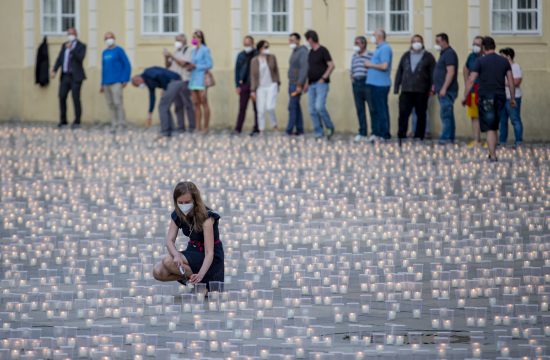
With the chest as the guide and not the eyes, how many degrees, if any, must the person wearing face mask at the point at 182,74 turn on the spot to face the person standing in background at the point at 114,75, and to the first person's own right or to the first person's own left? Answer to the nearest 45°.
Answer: approximately 90° to the first person's own right

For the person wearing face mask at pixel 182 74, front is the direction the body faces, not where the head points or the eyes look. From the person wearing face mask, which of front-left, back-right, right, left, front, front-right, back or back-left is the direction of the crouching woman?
front-left

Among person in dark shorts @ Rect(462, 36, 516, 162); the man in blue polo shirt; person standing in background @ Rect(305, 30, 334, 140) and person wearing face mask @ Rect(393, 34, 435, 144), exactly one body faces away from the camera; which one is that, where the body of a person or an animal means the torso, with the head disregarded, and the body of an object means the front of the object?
person in dark shorts @ Rect(462, 36, 516, 162)

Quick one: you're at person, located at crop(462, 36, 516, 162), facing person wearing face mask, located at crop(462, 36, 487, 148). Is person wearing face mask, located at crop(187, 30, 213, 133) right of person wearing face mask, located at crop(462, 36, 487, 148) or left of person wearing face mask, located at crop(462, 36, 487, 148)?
left

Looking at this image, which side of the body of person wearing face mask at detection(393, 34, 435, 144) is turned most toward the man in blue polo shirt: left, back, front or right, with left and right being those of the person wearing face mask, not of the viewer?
right

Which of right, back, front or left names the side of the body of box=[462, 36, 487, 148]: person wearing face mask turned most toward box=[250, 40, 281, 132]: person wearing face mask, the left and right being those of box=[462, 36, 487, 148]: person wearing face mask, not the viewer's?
right

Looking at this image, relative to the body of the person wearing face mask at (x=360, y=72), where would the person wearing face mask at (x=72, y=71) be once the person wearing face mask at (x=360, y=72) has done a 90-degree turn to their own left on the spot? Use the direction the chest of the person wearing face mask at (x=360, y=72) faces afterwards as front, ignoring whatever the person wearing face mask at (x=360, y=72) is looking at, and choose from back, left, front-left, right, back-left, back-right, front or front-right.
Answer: back

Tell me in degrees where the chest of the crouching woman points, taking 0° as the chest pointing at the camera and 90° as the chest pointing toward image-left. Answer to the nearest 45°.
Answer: approximately 45°

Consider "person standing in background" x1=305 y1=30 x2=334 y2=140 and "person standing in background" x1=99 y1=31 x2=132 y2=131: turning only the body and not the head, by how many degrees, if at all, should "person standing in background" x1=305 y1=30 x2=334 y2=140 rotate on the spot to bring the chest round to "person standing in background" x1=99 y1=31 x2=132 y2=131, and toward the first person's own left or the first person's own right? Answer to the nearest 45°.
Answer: approximately 90° to the first person's own right

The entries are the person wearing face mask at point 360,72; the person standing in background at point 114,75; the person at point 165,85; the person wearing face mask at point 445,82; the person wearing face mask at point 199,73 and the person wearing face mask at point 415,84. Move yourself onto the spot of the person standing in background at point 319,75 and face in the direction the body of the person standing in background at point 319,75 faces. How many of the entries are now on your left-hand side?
3

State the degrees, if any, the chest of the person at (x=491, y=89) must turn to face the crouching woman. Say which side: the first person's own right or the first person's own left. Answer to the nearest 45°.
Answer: approximately 180°
